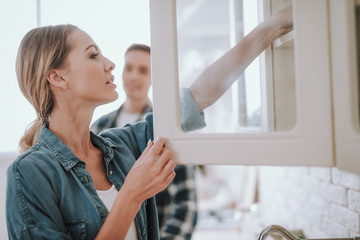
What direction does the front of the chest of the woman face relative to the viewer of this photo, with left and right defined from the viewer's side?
facing the viewer and to the right of the viewer

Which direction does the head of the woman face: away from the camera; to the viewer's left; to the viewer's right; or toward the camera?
to the viewer's right

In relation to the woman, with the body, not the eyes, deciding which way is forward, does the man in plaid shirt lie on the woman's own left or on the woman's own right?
on the woman's own left
